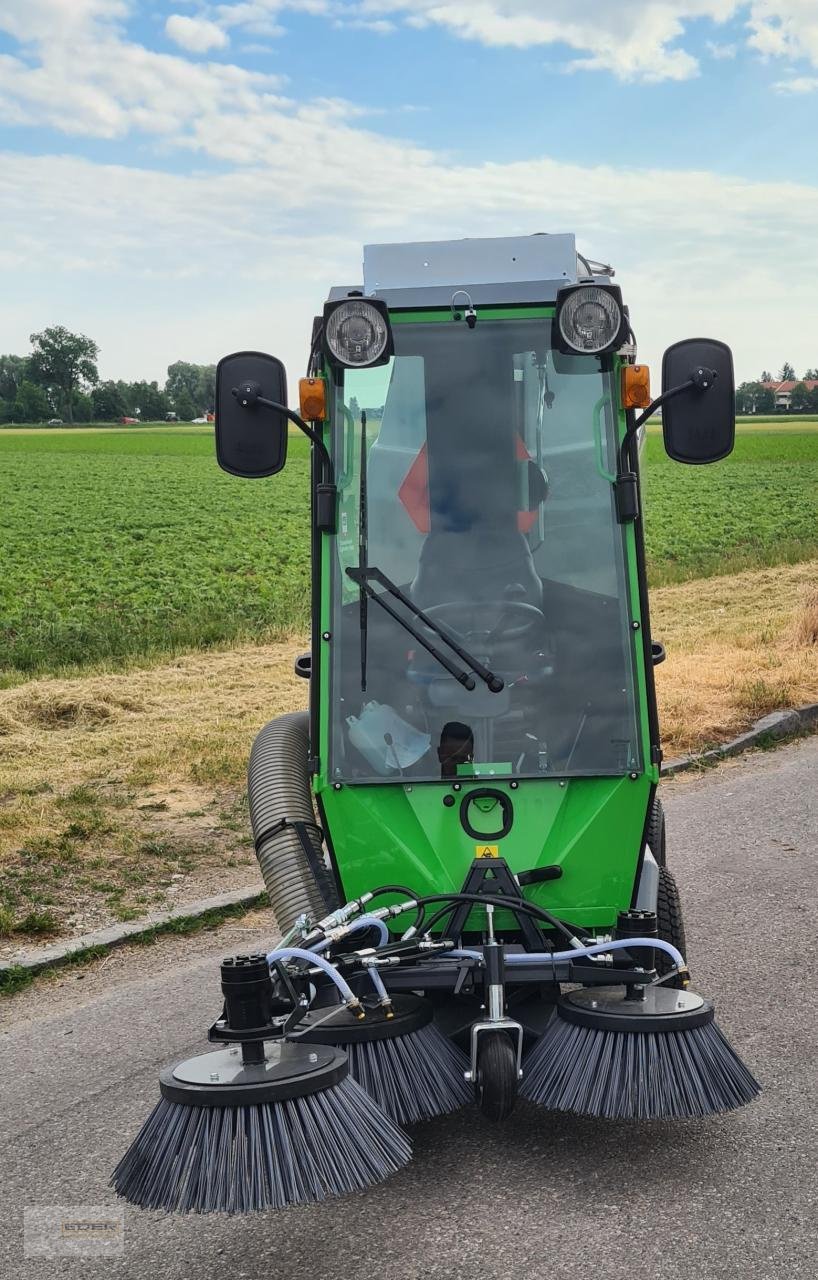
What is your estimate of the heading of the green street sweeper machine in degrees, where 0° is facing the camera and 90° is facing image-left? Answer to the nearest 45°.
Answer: approximately 0°
